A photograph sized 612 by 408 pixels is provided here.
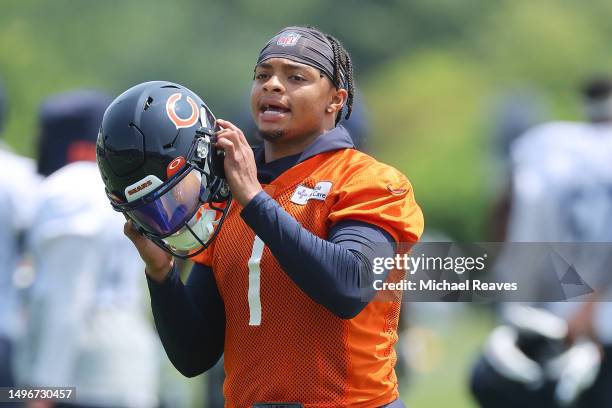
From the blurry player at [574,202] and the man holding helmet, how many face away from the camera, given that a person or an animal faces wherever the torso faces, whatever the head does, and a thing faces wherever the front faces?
1

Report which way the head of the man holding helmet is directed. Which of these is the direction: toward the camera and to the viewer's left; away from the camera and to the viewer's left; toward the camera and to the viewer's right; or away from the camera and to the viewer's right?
toward the camera and to the viewer's left

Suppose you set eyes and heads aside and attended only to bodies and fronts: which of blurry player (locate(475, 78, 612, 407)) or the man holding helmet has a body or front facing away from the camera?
the blurry player

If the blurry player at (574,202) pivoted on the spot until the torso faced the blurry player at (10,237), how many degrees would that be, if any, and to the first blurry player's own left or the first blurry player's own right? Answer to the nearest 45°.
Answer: approximately 90° to the first blurry player's own left

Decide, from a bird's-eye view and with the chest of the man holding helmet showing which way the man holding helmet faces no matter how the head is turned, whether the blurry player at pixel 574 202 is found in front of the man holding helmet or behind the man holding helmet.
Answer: behind

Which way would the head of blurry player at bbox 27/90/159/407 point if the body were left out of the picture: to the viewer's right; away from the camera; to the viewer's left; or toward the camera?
away from the camera

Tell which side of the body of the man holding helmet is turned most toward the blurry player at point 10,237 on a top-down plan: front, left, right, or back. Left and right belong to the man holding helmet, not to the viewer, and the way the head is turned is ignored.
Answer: right
